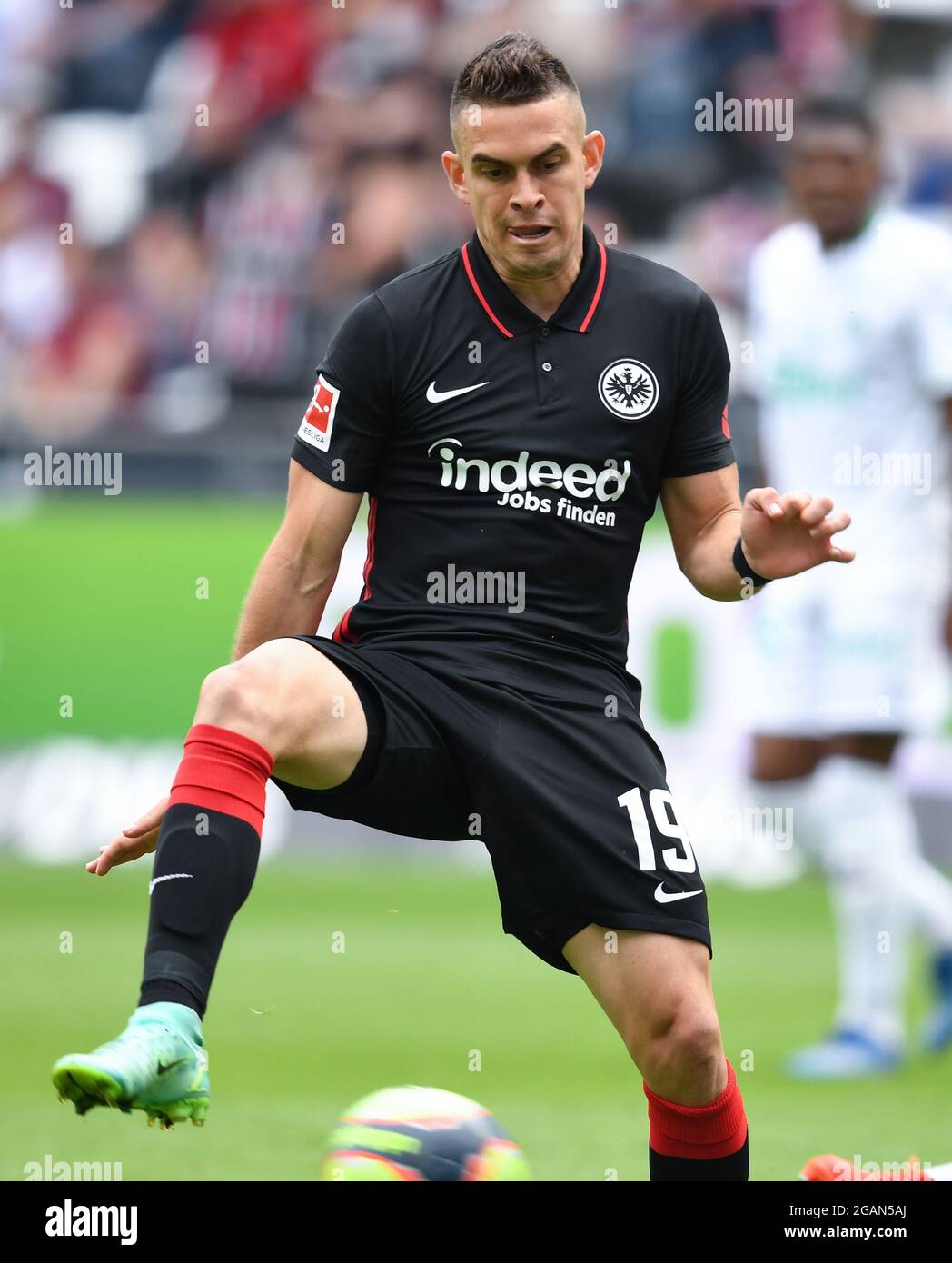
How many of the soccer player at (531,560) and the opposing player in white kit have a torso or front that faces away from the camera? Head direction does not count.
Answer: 0

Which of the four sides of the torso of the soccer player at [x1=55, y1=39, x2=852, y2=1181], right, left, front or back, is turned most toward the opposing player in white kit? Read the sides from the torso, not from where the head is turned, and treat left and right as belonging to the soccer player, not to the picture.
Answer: back

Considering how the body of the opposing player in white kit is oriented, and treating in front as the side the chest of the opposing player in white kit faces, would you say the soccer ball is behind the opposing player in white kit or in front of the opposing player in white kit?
in front

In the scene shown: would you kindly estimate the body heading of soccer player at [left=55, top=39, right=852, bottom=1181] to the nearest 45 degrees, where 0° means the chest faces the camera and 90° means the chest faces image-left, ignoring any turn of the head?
approximately 0°
